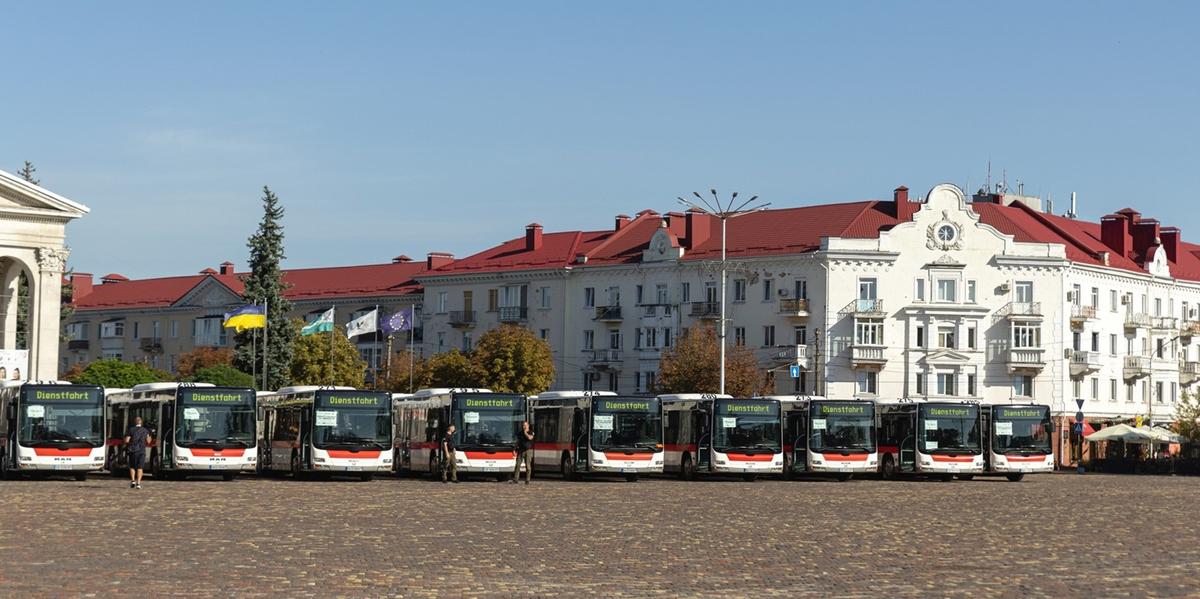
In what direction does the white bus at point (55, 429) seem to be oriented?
toward the camera

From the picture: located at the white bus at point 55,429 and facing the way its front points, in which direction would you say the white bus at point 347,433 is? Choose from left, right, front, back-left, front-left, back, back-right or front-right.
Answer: left

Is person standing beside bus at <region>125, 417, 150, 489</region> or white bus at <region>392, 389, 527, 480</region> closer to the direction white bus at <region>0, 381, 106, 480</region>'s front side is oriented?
the person standing beside bus

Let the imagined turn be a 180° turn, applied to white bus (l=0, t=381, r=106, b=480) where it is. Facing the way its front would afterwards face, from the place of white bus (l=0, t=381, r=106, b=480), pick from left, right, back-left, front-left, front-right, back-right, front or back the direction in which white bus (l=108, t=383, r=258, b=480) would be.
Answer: right

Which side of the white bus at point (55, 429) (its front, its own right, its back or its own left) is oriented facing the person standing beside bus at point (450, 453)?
left

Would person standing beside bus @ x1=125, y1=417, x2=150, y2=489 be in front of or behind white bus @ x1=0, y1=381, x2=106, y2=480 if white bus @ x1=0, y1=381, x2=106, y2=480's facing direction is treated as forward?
in front

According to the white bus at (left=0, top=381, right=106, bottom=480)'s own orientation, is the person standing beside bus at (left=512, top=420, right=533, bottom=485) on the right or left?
on its left
